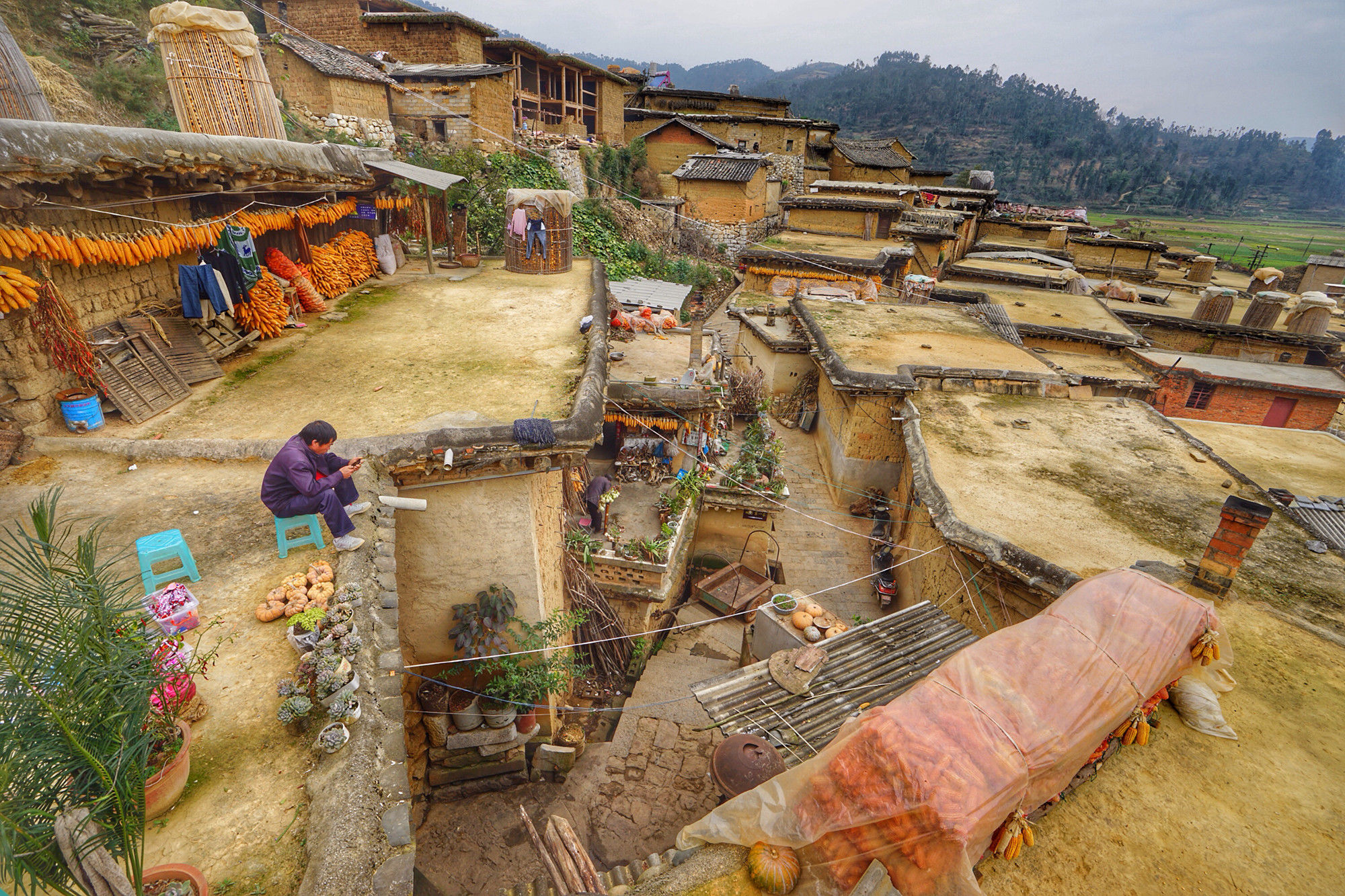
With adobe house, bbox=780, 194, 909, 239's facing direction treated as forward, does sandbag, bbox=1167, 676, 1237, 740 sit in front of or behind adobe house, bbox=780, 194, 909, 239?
in front

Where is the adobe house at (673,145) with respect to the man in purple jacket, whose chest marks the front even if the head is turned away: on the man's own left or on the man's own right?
on the man's own left

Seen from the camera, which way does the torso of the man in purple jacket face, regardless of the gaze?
to the viewer's right

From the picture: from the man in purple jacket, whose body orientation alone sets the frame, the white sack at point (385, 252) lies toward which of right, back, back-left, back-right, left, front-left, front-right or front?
left

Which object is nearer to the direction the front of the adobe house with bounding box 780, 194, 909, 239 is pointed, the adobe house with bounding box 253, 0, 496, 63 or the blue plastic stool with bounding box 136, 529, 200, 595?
the blue plastic stool

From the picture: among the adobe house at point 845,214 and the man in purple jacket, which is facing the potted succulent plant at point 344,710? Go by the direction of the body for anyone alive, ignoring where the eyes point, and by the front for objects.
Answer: the adobe house

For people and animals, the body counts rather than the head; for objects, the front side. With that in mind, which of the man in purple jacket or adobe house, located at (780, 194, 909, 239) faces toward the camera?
the adobe house

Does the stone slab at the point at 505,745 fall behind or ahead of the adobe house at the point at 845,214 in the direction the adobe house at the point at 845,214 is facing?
ahead

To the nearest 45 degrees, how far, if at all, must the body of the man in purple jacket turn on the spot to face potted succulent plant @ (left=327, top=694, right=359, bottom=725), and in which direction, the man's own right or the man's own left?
approximately 90° to the man's own right

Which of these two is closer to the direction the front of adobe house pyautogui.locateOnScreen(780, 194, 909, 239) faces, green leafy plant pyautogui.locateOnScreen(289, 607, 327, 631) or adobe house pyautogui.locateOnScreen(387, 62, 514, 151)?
the green leafy plant

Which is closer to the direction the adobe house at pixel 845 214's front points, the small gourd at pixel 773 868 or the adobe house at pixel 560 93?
the small gourd

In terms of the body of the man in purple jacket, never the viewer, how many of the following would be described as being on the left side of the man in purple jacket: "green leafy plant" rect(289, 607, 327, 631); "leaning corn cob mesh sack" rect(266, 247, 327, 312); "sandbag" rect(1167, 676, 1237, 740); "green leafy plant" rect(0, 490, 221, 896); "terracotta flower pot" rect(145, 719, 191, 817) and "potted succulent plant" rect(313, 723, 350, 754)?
1

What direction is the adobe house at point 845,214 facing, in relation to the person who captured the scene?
facing the viewer

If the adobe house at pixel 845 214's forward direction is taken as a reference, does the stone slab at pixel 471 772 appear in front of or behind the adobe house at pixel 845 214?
in front

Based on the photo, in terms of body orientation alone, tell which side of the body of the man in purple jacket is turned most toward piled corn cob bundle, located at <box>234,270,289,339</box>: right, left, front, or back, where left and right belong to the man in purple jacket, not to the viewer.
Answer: left

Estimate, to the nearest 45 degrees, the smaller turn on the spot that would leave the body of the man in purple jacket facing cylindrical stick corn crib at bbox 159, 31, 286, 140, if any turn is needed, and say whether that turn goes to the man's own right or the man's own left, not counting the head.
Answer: approximately 90° to the man's own left

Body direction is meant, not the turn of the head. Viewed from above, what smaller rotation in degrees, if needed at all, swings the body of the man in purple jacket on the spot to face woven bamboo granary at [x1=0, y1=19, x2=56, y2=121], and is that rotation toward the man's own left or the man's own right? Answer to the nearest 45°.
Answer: approximately 90° to the man's own left

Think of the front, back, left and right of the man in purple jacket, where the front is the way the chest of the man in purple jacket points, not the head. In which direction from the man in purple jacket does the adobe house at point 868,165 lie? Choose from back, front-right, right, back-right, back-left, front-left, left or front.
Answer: front-left

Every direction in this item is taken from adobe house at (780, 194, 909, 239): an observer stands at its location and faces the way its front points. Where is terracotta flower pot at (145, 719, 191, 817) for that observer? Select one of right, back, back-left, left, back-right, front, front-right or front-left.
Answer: front

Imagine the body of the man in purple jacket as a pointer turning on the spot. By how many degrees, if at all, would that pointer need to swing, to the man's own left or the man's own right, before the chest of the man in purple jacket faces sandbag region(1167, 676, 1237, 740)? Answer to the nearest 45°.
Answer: approximately 45° to the man's own right
